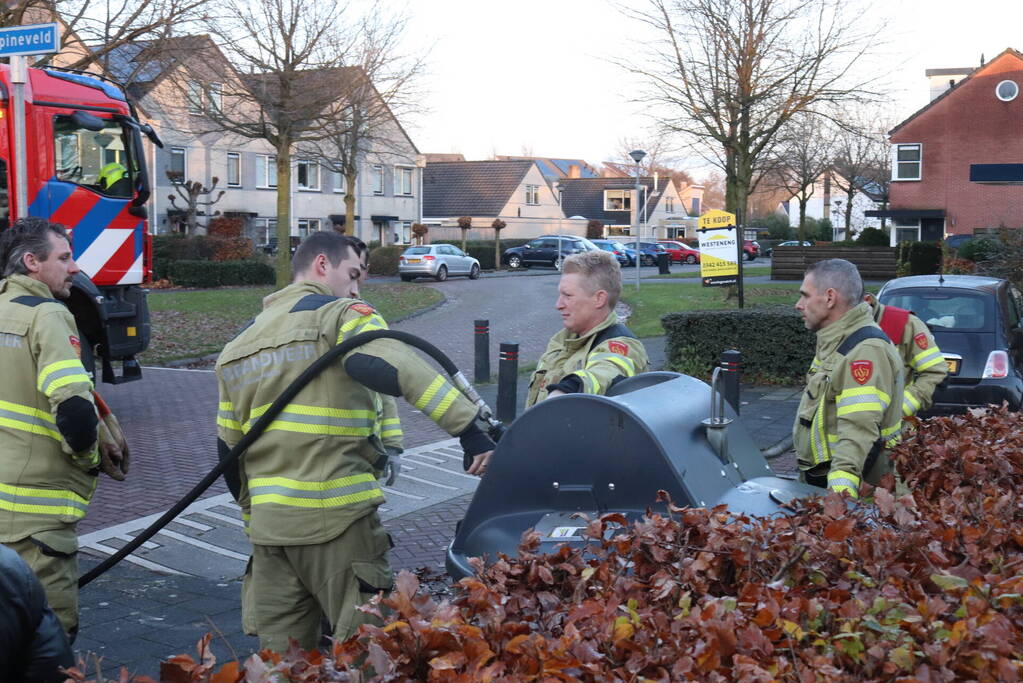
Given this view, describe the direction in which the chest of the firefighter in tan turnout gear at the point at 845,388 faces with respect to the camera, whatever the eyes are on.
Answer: to the viewer's left

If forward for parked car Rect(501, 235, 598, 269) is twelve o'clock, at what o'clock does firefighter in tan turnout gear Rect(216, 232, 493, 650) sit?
The firefighter in tan turnout gear is roughly at 9 o'clock from the parked car.

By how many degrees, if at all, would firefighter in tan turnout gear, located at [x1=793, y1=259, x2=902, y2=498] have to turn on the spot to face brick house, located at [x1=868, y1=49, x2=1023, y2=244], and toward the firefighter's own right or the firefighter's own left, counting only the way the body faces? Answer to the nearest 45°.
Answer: approximately 90° to the firefighter's own right

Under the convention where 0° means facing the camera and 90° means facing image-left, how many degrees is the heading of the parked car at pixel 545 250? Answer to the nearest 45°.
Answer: approximately 90°

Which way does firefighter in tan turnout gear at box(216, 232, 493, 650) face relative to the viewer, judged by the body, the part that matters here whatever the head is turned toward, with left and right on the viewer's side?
facing away from the viewer and to the right of the viewer

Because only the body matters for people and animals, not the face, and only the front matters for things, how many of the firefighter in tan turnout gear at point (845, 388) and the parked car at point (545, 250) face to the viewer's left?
2

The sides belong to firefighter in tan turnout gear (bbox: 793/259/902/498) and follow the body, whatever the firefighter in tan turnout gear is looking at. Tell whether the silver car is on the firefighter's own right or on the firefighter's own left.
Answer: on the firefighter's own right

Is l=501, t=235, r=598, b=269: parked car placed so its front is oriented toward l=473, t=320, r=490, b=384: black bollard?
no

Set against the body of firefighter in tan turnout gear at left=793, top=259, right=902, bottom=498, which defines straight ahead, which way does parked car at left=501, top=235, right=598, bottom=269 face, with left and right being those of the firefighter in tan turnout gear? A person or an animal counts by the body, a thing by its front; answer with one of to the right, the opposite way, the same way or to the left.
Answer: the same way

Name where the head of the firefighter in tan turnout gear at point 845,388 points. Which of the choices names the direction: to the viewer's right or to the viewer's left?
to the viewer's left

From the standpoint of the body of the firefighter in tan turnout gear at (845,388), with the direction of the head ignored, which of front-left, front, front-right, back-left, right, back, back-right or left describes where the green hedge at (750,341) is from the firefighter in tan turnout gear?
right

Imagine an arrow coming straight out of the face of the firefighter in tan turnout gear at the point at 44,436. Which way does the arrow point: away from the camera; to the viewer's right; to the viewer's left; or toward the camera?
to the viewer's right

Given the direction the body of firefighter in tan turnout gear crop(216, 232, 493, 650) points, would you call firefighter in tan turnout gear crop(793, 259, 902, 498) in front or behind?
in front

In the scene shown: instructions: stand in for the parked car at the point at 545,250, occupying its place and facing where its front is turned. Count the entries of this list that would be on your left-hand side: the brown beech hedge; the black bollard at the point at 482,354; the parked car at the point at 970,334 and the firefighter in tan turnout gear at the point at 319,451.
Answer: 4

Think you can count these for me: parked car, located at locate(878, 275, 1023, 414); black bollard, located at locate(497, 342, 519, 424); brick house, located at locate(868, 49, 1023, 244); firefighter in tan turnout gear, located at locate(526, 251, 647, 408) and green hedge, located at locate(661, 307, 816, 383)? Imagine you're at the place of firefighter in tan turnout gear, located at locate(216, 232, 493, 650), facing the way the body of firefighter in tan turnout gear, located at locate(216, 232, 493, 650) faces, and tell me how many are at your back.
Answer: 0

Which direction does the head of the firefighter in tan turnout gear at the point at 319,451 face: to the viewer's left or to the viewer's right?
to the viewer's right
